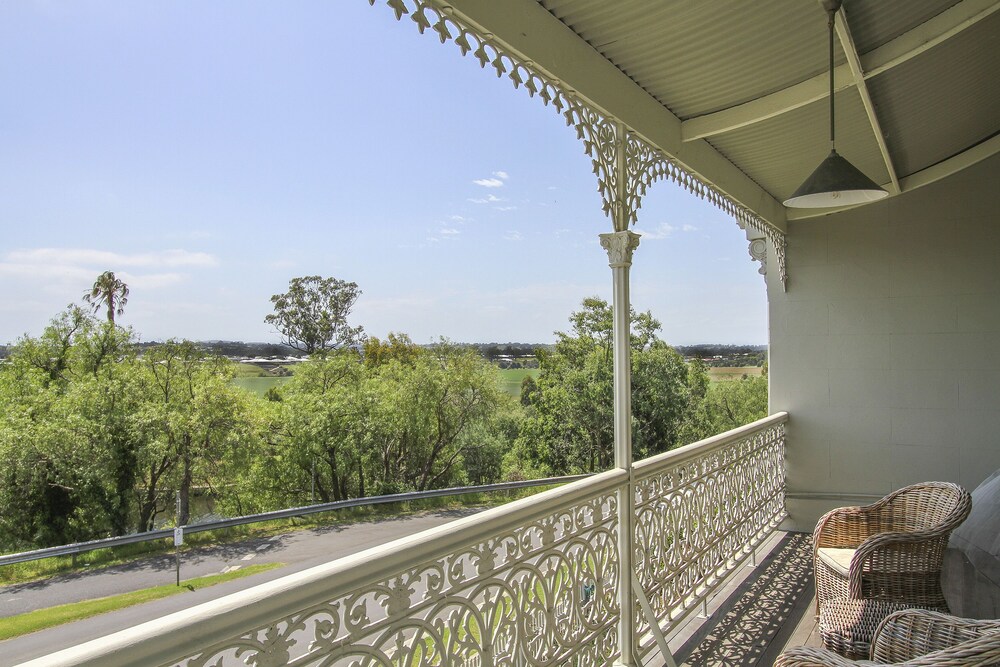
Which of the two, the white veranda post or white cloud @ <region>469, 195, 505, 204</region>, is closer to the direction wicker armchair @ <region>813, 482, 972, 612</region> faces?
the white veranda post

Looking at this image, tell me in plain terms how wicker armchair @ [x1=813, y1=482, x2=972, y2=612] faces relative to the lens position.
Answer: facing the viewer and to the left of the viewer

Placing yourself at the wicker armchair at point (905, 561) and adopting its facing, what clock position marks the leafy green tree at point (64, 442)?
The leafy green tree is roughly at 2 o'clock from the wicker armchair.

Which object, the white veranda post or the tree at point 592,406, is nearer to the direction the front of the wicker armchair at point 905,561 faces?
the white veranda post

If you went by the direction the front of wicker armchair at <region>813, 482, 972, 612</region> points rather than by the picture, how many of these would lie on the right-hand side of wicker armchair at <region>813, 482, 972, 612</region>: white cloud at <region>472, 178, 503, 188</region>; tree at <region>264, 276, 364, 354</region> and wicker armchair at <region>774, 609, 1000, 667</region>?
2

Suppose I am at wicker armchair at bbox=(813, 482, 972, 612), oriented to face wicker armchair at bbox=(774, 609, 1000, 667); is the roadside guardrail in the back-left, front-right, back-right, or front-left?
back-right

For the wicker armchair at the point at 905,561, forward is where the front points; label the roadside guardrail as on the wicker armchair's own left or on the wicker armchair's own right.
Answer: on the wicker armchair's own right

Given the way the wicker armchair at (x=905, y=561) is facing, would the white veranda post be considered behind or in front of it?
in front

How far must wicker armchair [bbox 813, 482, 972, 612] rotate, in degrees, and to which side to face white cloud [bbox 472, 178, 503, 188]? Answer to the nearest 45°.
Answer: approximately 90° to its right

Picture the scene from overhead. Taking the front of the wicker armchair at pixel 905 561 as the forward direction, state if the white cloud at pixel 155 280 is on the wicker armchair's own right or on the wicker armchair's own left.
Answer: on the wicker armchair's own right

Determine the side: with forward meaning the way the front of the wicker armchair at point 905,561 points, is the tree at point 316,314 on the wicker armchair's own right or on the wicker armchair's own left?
on the wicker armchair's own right
